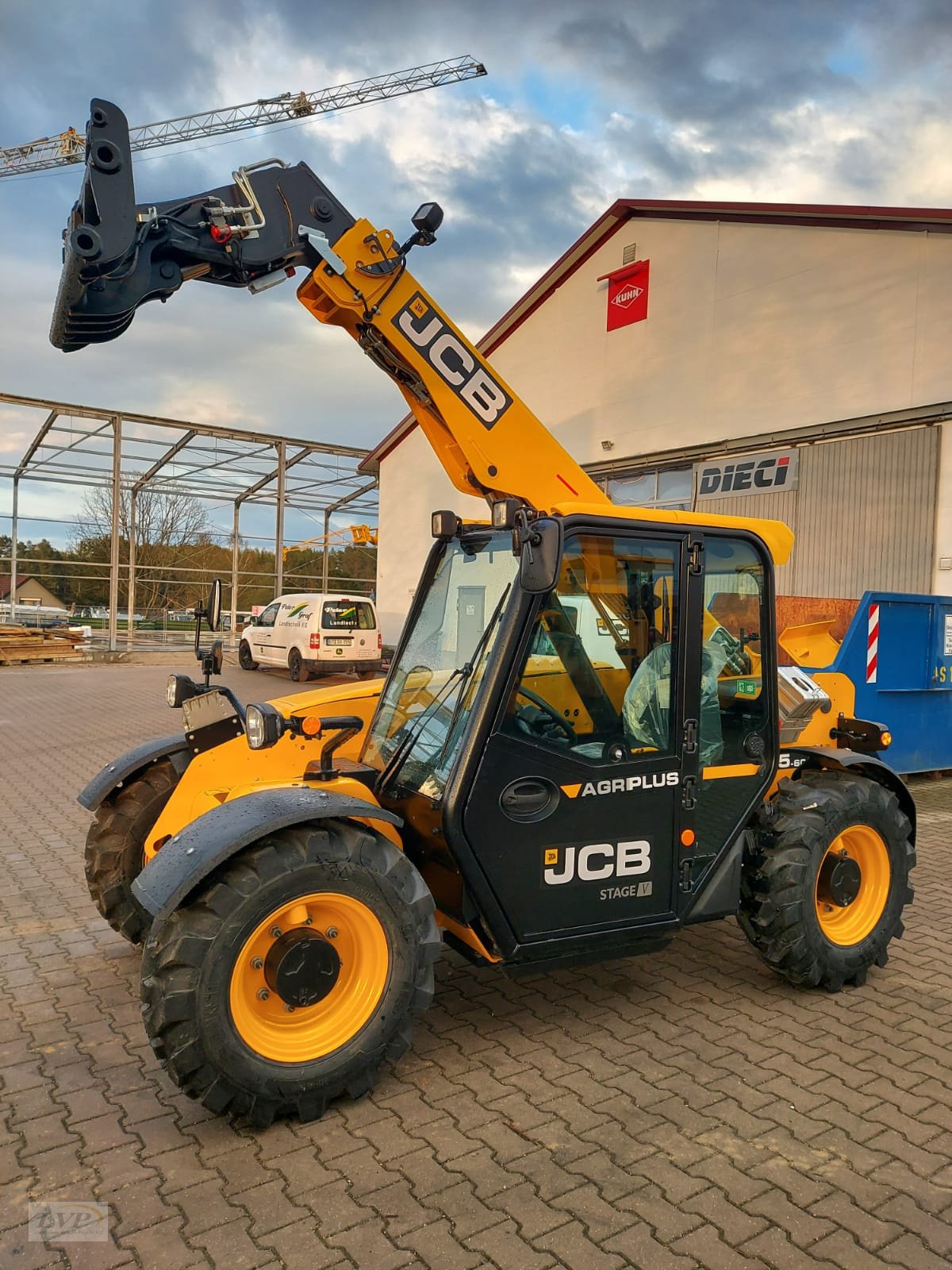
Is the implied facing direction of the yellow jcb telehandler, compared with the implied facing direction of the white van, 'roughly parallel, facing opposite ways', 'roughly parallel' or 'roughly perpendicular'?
roughly perpendicular

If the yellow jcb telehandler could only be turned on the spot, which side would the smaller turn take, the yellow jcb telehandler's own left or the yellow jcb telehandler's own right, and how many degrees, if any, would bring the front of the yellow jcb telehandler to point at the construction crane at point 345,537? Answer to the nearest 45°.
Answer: approximately 135° to the yellow jcb telehandler's own right

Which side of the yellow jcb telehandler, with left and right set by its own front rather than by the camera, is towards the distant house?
right

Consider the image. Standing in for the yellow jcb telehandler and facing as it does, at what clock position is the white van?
The white van is roughly at 4 o'clock from the yellow jcb telehandler.

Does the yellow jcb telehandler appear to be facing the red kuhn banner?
no

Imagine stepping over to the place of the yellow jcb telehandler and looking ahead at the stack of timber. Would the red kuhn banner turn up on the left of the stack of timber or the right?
right

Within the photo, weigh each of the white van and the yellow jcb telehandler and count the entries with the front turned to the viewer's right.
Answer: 0

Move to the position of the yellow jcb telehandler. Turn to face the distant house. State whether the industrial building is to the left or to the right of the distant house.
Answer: right

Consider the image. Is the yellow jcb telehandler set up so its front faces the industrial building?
no

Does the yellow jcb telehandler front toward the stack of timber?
no

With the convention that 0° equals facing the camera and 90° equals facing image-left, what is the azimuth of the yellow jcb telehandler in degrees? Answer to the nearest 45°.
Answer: approximately 45°
